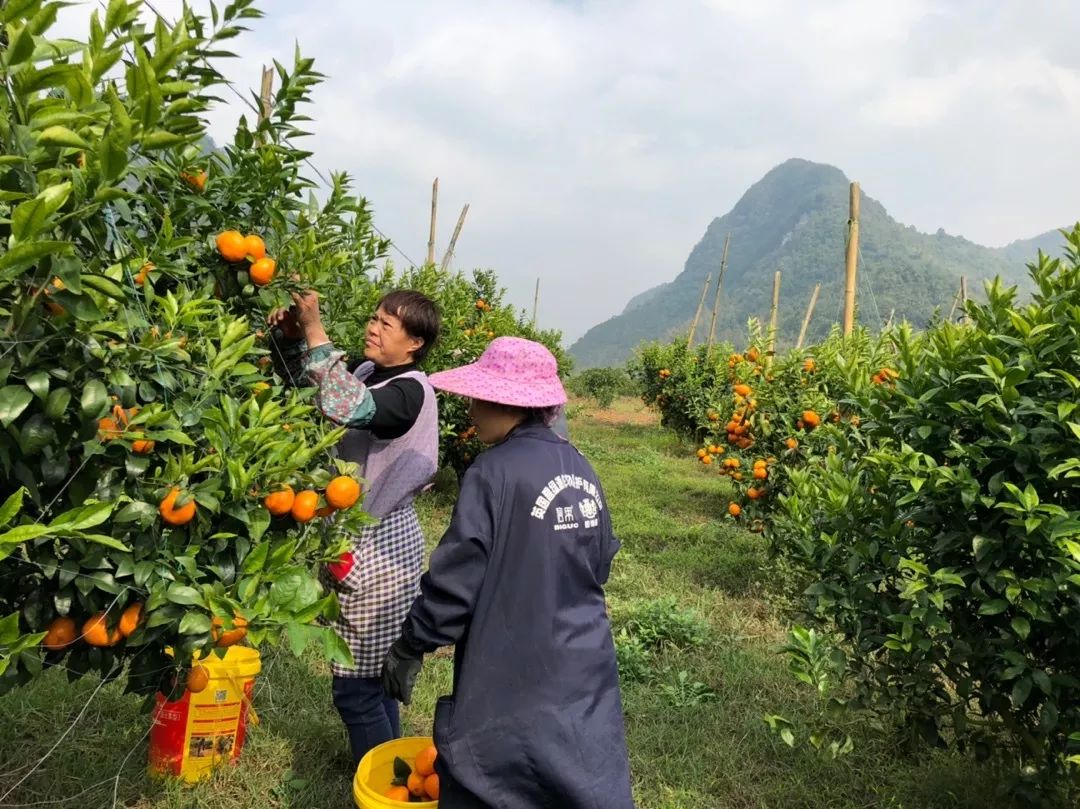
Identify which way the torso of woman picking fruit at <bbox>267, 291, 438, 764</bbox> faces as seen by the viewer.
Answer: to the viewer's left

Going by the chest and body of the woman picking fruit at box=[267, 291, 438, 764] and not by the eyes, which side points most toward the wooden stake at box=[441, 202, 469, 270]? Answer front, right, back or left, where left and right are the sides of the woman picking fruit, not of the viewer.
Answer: right

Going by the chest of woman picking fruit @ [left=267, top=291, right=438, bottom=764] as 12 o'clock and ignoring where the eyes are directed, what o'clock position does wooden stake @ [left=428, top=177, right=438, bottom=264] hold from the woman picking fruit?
The wooden stake is roughly at 3 o'clock from the woman picking fruit.

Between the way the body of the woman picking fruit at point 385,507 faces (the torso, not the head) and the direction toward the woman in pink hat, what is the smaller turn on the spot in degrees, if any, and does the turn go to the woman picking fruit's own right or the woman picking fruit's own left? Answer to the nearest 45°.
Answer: approximately 90° to the woman picking fruit's own left

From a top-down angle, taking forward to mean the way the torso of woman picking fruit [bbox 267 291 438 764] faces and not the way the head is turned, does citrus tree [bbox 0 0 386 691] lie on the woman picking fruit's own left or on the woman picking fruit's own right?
on the woman picking fruit's own left

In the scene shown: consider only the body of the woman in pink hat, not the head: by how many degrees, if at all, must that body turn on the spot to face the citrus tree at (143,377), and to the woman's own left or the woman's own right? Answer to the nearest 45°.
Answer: approximately 90° to the woman's own left

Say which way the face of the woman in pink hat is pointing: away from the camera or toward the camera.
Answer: away from the camera

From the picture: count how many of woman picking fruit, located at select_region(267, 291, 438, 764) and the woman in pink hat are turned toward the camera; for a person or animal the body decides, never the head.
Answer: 0

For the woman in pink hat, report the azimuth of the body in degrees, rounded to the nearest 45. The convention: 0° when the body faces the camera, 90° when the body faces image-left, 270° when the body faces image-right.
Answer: approximately 135°

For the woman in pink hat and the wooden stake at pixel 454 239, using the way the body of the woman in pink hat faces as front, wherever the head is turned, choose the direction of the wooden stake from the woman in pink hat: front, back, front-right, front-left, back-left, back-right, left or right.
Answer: front-right

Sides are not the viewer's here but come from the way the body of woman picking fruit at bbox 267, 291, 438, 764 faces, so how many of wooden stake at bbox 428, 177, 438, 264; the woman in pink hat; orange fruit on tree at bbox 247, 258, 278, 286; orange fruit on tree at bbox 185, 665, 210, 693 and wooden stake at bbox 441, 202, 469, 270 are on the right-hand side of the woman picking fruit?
2
